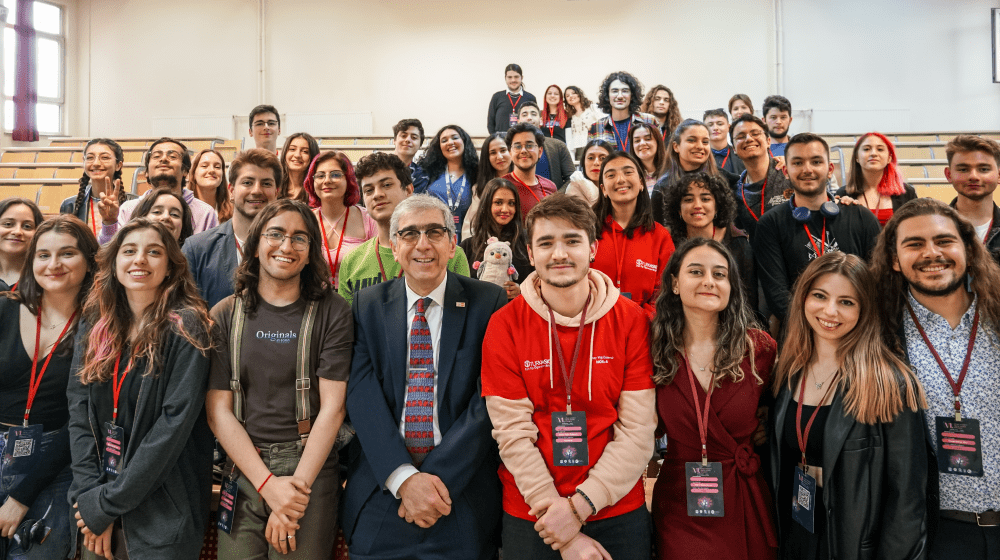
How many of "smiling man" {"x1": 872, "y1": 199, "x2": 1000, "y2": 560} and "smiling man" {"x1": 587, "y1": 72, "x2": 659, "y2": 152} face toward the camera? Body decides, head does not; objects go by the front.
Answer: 2

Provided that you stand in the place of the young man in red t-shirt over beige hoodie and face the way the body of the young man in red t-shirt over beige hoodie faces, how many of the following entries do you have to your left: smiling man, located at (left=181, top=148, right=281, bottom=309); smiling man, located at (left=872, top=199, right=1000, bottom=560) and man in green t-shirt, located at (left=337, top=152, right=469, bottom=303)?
1

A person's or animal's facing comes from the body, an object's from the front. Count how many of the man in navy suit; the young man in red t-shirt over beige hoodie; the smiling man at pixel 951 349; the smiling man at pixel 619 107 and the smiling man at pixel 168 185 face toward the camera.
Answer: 5

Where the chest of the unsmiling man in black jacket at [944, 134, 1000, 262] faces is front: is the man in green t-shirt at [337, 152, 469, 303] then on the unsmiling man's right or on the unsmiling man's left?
on the unsmiling man's right

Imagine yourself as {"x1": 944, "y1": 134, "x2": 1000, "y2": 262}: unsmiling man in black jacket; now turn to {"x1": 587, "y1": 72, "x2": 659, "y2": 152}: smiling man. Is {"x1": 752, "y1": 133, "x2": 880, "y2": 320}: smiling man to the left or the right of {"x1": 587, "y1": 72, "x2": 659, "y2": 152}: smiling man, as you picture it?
left

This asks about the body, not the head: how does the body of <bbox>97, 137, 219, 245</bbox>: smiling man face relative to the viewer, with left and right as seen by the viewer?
facing the viewer

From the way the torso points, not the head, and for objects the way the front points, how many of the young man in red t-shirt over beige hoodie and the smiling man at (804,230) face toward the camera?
2

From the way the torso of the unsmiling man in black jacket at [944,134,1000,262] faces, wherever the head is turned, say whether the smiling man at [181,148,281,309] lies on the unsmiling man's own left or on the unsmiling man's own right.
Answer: on the unsmiling man's own right

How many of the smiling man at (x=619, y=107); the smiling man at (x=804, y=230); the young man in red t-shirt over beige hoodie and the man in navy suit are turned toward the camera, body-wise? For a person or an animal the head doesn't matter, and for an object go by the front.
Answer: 4

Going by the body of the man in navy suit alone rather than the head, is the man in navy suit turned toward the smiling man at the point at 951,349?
no

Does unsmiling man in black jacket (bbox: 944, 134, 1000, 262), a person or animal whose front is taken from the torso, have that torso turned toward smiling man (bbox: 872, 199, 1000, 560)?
yes

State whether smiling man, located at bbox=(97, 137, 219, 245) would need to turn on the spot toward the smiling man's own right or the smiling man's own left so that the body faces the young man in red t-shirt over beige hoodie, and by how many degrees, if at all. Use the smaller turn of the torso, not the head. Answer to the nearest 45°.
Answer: approximately 45° to the smiling man's own left

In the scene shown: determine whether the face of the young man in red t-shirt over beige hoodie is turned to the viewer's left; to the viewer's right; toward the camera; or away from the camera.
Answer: toward the camera

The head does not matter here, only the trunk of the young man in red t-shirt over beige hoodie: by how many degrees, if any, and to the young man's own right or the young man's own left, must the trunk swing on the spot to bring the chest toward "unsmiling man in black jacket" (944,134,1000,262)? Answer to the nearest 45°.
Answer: approximately 135° to the young man's own left

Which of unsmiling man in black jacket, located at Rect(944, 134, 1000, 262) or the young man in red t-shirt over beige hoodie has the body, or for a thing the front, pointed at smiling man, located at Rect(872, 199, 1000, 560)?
unsmiling man in black jacket, located at Rect(944, 134, 1000, 262)

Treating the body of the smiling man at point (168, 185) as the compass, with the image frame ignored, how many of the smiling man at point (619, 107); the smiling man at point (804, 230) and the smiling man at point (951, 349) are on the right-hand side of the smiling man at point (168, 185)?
0

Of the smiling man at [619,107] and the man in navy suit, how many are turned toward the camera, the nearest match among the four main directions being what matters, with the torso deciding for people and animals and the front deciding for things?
2

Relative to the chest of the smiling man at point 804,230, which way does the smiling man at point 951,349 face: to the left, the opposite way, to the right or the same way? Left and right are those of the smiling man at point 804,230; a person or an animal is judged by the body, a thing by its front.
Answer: the same way

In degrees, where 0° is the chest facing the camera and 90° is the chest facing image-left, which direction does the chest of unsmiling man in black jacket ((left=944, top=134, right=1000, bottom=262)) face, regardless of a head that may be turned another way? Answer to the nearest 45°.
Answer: approximately 0°

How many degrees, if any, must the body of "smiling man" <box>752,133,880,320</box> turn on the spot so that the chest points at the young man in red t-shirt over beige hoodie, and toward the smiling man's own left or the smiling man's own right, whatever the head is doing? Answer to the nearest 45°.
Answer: approximately 45° to the smiling man's own right

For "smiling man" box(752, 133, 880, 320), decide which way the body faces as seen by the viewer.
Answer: toward the camera

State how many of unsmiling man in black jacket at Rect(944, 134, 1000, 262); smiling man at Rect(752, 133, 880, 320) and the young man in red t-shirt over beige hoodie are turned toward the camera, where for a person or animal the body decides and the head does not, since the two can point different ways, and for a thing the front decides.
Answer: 3

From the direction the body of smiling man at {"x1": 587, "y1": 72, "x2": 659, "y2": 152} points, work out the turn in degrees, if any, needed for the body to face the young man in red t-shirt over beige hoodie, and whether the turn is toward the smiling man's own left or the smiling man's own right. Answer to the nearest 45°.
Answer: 0° — they already face them

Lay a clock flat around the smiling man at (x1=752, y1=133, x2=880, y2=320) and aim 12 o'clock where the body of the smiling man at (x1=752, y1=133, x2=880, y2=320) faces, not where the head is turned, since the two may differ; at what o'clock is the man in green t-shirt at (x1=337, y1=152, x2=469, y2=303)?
the man in green t-shirt at (x1=337, y1=152, x2=469, y2=303) is roughly at 2 o'clock from the smiling man at (x1=752, y1=133, x2=880, y2=320).
